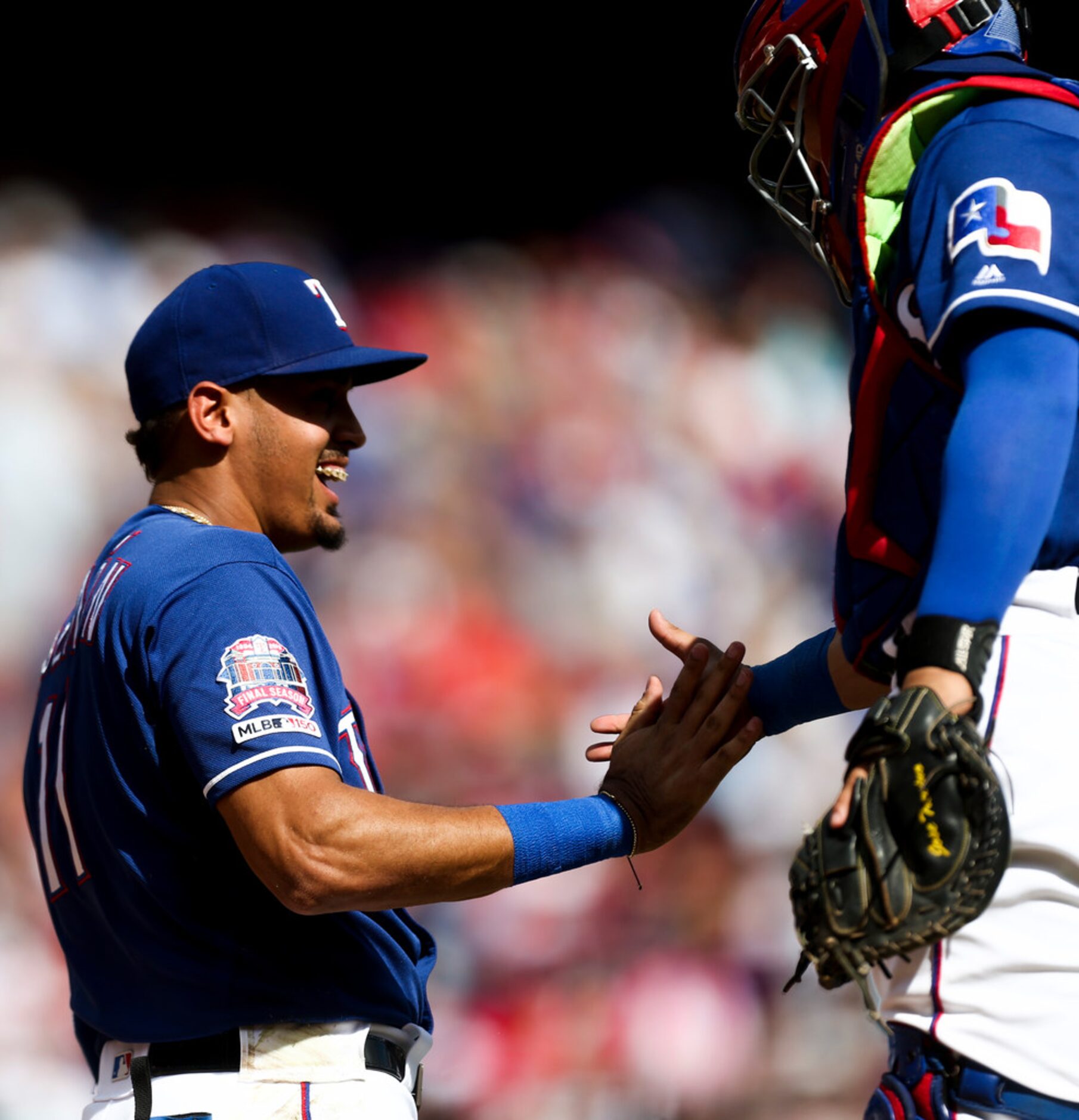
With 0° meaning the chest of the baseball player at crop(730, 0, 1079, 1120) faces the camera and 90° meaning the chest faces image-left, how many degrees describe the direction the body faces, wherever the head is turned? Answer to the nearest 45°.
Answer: approximately 90°

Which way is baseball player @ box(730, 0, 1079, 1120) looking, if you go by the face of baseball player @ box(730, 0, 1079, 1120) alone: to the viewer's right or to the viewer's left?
to the viewer's left
